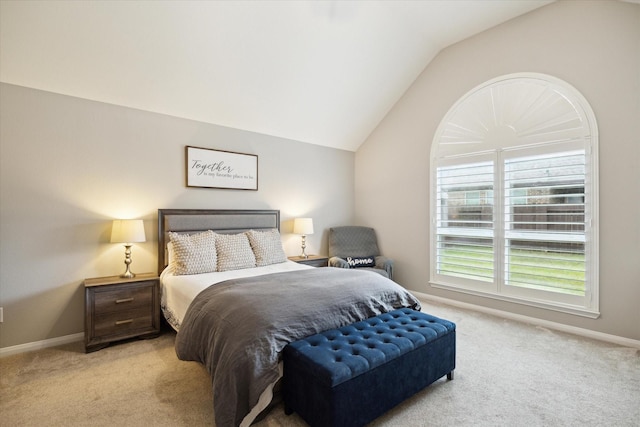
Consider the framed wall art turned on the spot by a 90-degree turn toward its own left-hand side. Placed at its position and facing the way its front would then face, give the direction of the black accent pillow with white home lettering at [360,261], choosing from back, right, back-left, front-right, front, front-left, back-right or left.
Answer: front-right

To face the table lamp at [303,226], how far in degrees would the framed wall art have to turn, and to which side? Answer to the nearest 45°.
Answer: approximately 45° to its left

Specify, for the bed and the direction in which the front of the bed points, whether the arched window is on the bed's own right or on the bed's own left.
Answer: on the bed's own left

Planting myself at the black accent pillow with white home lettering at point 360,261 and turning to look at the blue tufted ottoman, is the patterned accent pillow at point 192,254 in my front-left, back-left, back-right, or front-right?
front-right

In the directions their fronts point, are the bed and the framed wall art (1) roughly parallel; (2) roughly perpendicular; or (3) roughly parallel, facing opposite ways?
roughly parallel

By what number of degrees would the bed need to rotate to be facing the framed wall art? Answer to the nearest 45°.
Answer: approximately 135° to its left

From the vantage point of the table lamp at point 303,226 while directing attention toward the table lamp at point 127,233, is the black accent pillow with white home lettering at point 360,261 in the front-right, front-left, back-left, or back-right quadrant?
back-left

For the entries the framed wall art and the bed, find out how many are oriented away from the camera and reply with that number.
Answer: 0

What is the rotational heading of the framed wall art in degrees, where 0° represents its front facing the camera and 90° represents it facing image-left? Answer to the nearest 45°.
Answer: approximately 315°

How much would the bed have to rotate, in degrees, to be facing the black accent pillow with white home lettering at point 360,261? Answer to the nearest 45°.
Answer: approximately 90° to its left

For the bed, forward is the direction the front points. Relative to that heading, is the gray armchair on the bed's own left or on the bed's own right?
on the bed's own left

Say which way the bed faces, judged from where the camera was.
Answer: facing the viewer and to the right of the viewer
